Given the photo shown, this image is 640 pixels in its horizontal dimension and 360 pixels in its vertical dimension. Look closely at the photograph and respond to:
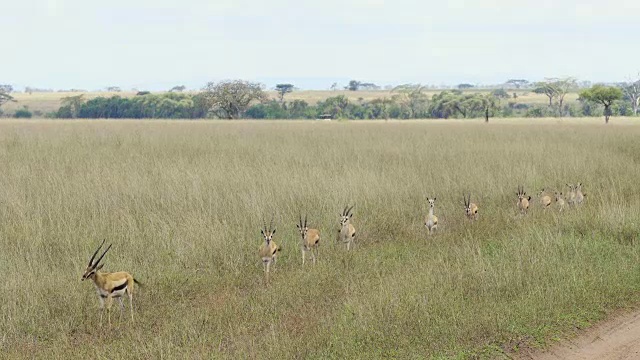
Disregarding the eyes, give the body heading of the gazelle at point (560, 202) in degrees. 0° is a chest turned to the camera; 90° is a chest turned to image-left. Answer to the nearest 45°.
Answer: approximately 45°

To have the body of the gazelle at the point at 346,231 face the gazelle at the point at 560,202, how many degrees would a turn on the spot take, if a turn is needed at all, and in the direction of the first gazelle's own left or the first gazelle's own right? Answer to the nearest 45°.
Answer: approximately 135° to the first gazelle's own left

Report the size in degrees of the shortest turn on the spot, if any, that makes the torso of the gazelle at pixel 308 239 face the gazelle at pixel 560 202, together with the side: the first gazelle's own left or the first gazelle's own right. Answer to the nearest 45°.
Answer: approximately 180°

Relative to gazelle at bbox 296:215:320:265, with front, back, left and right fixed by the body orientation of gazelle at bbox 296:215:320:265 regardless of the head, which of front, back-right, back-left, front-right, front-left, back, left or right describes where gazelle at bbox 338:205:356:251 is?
back

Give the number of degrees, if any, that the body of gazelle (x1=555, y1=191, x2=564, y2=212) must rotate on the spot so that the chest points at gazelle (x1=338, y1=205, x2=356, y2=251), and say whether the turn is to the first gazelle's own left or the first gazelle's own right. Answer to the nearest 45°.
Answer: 0° — it already faces it
